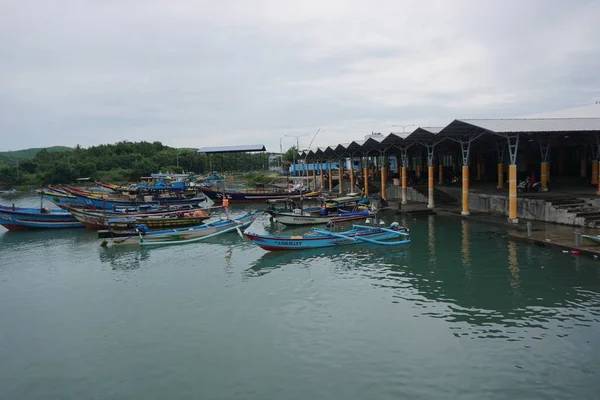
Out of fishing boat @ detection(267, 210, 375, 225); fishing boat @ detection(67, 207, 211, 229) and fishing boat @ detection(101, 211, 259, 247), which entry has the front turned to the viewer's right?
fishing boat @ detection(101, 211, 259, 247)

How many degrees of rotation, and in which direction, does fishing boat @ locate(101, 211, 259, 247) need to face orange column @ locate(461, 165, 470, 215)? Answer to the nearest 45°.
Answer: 0° — it already faces it

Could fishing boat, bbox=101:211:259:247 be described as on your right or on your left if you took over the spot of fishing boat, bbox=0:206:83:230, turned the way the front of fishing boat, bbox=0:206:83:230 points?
on your left

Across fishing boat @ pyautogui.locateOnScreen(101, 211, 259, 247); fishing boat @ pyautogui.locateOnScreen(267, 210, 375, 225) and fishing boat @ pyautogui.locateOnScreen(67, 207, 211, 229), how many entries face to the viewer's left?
2

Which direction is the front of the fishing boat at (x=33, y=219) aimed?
to the viewer's left

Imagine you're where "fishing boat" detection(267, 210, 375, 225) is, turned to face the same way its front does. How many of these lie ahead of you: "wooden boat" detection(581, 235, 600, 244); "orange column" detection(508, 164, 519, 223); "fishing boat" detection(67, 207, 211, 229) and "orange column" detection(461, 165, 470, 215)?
1

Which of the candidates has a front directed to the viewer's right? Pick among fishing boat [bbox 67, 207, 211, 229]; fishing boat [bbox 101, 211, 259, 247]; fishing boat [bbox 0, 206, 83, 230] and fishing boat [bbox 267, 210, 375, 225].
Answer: fishing boat [bbox 101, 211, 259, 247]

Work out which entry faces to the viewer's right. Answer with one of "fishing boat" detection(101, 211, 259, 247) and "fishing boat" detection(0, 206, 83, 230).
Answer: "fishing boat" detection(101, 211, 259, 247)

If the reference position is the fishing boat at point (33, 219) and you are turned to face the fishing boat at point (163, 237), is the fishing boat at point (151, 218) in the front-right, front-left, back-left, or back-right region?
front-left

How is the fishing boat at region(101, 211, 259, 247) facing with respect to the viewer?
to the viewer's right

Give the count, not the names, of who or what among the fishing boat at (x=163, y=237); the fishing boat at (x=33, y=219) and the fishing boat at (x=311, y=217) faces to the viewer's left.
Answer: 2

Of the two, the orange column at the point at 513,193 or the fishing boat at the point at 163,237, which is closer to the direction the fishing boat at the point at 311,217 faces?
the fishing boat

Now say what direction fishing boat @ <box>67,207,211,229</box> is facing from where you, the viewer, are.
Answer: facing to the left of the viewer

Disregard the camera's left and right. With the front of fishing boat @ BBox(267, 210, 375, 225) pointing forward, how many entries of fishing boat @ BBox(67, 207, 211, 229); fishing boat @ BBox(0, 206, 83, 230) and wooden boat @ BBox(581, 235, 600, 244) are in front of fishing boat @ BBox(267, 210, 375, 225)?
2

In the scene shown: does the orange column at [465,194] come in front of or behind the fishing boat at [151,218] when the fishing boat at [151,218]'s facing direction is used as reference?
behind

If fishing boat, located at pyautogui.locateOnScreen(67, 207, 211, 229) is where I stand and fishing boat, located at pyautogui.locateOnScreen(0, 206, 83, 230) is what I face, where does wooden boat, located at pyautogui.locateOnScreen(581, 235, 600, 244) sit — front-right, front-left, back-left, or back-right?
back-left
